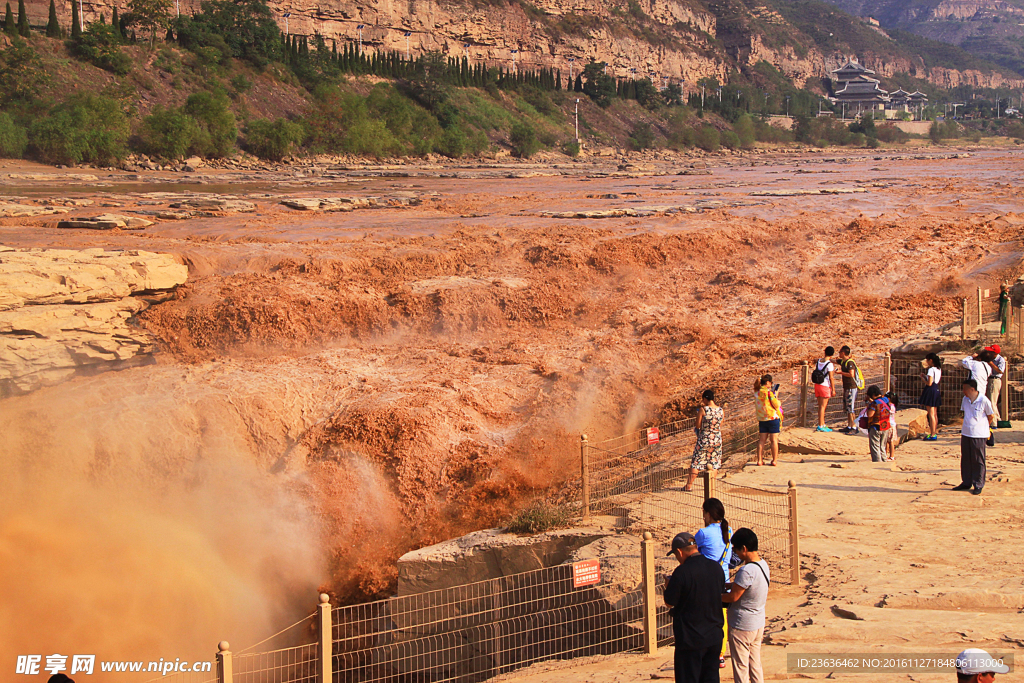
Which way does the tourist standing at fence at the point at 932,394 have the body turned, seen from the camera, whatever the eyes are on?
to the viewer's left

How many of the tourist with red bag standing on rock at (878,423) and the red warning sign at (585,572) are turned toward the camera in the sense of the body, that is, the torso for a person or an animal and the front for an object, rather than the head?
1

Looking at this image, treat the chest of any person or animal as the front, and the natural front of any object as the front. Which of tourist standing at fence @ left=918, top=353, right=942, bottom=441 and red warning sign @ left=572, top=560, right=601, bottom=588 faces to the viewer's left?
the tourist standing at fence

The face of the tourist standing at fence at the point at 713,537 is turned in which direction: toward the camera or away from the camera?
away from the camera

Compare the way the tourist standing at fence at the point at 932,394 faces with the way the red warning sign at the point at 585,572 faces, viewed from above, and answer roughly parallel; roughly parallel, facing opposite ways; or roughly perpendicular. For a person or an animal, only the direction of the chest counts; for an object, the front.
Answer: roughly perpendicular

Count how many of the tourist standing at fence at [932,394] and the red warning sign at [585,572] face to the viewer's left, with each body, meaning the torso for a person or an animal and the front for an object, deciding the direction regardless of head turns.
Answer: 1

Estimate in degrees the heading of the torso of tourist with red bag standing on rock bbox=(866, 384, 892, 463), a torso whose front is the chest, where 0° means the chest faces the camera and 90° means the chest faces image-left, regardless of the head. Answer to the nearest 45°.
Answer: approximately 135°

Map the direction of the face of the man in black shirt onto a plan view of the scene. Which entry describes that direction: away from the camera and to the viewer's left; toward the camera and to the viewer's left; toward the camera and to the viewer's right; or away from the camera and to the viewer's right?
away from the camera and to the viewer's left
